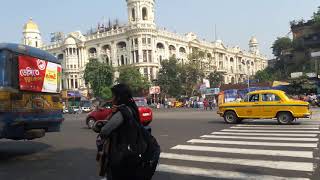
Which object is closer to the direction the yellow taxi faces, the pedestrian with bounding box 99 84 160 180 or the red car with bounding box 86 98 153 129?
the red car

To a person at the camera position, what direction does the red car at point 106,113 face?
facing away from the viewer and to the left of the viewer

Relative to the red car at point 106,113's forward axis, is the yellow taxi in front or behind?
behind

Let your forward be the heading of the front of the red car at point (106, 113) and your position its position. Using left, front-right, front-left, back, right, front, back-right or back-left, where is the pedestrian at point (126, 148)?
back-left

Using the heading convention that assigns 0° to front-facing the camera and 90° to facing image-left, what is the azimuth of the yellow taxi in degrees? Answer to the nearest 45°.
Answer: approximately 90°
